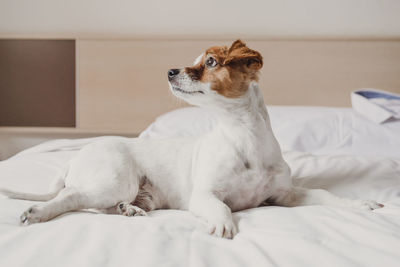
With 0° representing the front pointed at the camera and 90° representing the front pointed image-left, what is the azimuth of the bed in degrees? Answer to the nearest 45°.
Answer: approximately 0°

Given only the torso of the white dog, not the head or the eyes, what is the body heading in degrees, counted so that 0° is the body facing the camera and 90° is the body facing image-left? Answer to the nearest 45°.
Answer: approximately 270°

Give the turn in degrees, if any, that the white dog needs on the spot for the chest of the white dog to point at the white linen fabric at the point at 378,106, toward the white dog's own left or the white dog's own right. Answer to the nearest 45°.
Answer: approximately 45° to the white dog's own left

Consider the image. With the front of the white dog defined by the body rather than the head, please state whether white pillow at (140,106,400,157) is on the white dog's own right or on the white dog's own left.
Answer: on the white dog's own left
